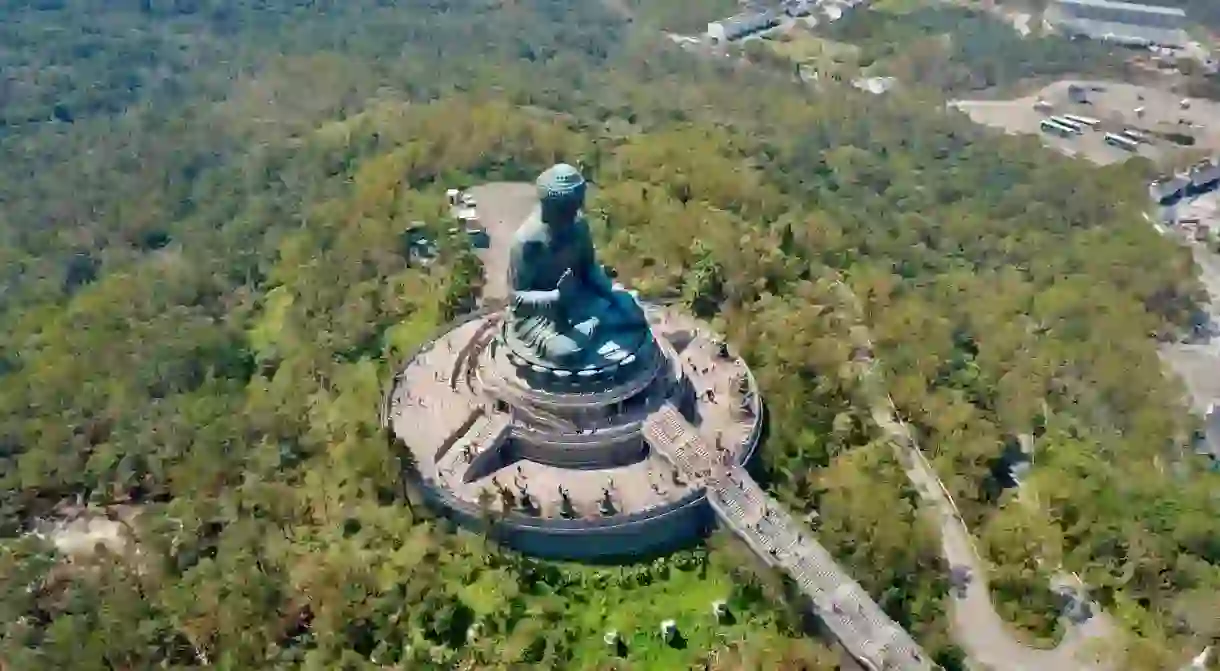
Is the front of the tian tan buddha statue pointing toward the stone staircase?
yes

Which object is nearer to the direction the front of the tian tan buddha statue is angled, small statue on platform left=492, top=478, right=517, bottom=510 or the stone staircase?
the stone staircase

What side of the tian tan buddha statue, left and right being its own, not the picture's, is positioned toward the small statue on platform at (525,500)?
right

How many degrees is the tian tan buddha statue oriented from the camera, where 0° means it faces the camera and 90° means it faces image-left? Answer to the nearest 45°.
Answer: approximately 315°

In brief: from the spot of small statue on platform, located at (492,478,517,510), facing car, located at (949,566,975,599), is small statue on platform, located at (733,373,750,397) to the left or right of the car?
left

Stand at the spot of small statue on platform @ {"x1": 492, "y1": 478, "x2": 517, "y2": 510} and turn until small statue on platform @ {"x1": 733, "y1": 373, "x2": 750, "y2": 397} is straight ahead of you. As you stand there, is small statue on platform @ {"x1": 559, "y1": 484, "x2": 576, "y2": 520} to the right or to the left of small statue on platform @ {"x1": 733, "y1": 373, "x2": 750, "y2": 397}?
right

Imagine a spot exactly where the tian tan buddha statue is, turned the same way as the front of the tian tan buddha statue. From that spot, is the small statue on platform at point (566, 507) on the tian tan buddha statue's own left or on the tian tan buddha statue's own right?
on the tian tan buddha statue's own right

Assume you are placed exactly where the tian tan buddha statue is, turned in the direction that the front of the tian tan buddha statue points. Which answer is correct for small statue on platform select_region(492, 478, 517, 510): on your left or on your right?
on your right

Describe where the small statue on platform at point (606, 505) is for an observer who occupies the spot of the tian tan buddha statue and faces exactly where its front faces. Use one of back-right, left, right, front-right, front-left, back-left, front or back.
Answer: front-right

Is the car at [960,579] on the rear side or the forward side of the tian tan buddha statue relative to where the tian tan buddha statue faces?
on the forward side
